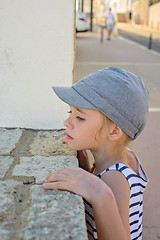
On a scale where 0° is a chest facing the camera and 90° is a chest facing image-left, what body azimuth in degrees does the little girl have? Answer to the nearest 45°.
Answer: approximately 90°

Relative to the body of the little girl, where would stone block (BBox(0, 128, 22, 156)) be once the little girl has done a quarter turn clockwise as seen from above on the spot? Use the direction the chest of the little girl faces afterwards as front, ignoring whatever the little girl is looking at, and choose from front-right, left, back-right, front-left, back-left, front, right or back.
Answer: front-left

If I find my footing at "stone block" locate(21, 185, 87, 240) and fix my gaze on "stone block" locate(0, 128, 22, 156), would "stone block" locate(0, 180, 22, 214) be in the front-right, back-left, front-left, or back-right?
front-left

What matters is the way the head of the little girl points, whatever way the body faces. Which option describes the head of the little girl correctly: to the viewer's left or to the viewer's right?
to the viewer's left
